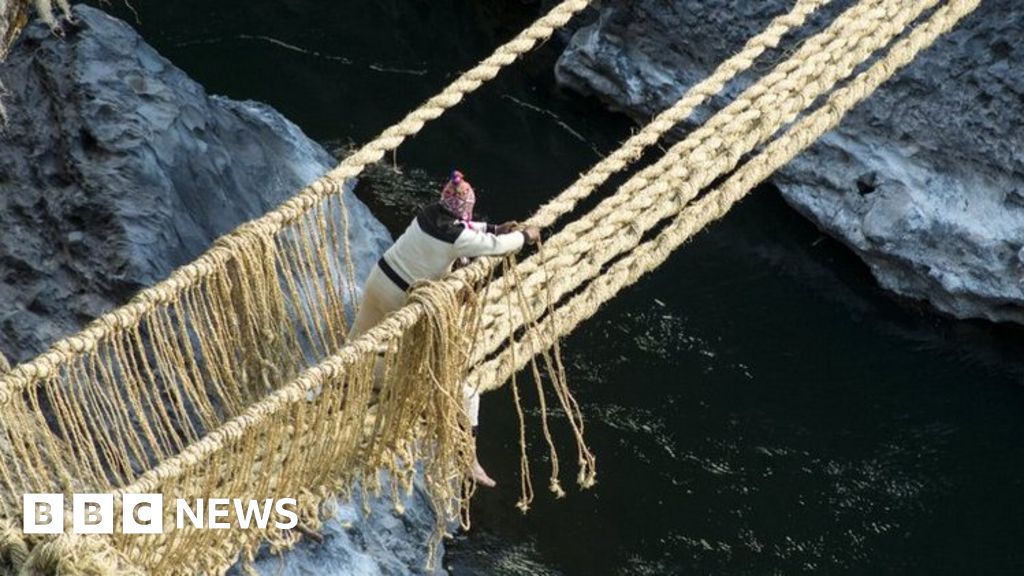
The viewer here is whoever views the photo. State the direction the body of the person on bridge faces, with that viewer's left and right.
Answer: facing to the right of the viewer
